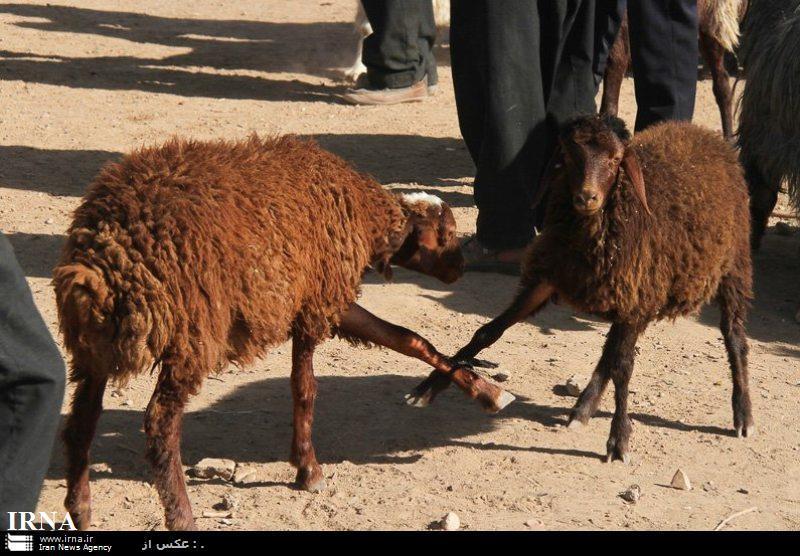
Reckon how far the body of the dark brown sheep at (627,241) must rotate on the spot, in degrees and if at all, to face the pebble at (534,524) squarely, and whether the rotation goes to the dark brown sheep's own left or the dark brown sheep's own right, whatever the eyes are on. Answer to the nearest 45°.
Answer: approximately 45° to the dark brown sheep's own left

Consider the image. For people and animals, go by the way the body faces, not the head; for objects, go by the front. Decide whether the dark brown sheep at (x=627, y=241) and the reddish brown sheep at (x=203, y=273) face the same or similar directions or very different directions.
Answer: very different directions

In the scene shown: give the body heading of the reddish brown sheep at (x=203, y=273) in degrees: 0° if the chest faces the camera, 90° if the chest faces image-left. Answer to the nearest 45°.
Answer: approximately 225°

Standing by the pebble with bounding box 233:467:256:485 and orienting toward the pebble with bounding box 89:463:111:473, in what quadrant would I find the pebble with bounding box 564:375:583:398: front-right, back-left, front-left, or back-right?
back-right

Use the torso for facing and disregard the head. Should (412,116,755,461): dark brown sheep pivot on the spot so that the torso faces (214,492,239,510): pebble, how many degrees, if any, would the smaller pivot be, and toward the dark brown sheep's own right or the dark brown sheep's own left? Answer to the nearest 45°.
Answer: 0° — it already faces it

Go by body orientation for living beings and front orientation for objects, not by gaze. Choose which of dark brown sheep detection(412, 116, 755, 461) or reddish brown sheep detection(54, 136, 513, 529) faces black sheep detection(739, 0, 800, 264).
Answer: reddish brown sheep detection(54, 136, 513, 529)

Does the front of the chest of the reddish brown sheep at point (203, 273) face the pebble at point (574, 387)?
yes

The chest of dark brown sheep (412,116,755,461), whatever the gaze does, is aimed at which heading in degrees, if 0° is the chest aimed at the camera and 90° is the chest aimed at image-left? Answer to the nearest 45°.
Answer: approximately 45°
